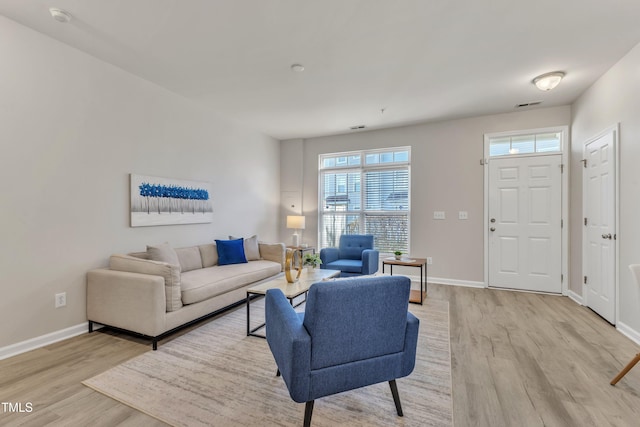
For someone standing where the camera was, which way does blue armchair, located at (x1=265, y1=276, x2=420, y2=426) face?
facing away from the viewer and to the left of the viewer

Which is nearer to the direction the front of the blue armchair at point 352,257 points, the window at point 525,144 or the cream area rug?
the cream area rug

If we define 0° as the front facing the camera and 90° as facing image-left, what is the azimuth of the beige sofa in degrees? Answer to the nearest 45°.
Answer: approximately 315°

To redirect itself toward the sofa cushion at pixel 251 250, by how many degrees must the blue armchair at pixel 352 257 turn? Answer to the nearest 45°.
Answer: approximately 45° to its right

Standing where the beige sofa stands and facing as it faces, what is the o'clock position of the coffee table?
The coffee table is roughly at 11 o'clock from the beige sofa.

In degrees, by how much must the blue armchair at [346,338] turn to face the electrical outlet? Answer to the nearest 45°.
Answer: approximately 45° to its left

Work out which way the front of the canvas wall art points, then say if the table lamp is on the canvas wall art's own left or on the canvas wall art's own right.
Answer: on the canvas wall art's own left

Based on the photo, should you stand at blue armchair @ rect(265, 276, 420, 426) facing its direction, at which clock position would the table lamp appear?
The table lamp is roughly at 1 o'clock from the blue armchair.
